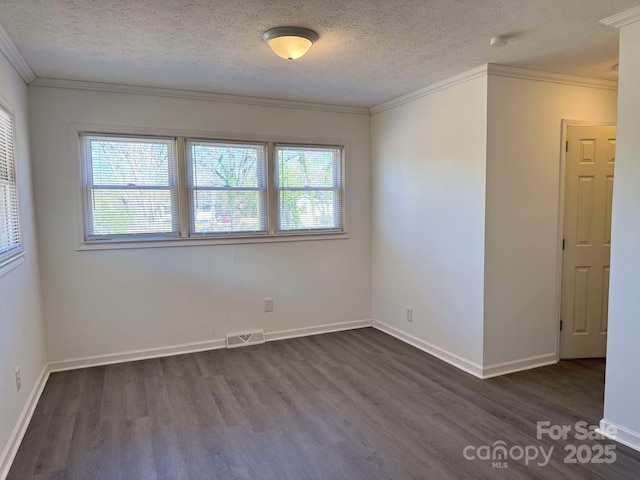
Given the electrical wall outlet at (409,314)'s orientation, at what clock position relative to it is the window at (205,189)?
The window is roughly at 1 o'clock from the electrical wall outlet.

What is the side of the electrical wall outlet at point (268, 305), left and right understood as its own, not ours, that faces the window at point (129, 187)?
right

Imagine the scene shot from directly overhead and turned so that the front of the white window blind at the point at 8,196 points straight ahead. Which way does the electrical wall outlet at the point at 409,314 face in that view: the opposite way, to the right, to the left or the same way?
the opposite way

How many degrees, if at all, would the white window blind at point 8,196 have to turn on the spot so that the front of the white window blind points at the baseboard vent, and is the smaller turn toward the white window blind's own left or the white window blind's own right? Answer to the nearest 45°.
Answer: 0° — it already faces it

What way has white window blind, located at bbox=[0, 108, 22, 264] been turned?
to the viewer's right

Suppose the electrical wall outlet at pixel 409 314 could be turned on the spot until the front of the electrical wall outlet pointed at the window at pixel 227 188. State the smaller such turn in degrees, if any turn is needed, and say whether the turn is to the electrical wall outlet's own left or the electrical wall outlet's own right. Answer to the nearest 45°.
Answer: approximately 45° to the electrical wall outlet's own right

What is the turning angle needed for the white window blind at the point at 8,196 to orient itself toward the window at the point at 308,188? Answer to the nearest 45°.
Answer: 0° — it already faces it
